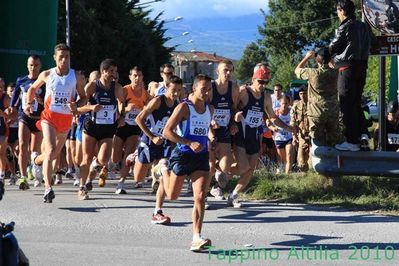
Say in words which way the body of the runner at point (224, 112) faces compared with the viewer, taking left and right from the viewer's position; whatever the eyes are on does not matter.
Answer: facing the viewer

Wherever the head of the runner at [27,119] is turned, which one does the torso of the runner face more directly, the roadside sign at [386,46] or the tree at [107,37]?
the roadside sign

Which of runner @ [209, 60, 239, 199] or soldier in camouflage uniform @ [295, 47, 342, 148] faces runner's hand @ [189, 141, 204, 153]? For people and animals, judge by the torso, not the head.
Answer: the runner

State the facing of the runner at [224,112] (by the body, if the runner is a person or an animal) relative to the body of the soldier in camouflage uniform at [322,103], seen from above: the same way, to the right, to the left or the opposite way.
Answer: the opposite way

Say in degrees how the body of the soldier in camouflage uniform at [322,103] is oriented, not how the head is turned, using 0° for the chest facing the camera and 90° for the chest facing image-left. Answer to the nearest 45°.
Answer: approximately 180°

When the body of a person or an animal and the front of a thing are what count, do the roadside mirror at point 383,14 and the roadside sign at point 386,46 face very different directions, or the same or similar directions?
same or similar directions

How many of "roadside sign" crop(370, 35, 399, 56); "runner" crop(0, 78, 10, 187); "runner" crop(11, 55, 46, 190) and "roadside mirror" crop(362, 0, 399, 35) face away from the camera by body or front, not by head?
0

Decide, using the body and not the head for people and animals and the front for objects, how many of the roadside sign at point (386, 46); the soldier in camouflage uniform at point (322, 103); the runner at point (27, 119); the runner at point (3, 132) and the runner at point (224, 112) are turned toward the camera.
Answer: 4

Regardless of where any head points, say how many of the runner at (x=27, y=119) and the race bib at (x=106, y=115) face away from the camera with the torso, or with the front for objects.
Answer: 0

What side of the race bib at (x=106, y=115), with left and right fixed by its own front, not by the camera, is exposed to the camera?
front

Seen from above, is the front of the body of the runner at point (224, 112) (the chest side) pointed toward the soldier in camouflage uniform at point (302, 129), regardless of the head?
no

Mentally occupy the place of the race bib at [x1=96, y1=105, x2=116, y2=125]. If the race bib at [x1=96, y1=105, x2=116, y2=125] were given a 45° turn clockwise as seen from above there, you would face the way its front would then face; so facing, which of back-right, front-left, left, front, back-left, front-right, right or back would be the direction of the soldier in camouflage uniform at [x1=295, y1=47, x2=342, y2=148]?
back-left

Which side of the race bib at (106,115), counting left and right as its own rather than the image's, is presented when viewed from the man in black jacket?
left

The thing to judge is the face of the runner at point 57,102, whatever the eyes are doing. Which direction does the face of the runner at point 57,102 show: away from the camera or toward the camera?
toward the camera

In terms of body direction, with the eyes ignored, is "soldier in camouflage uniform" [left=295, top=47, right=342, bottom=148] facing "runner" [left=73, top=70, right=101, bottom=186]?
no

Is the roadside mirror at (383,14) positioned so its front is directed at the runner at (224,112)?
no

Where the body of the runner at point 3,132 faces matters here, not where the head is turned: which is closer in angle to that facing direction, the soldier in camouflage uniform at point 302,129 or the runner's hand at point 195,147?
the runner's hand

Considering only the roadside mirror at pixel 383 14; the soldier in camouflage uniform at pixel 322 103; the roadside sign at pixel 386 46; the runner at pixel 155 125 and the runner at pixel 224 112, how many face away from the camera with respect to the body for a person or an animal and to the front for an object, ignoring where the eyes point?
1

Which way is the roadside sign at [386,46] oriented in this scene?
toward the camera
